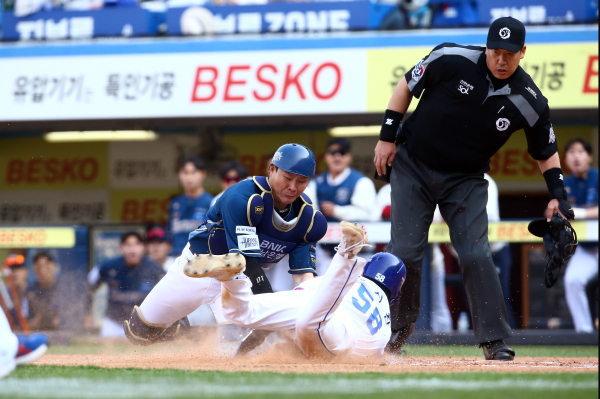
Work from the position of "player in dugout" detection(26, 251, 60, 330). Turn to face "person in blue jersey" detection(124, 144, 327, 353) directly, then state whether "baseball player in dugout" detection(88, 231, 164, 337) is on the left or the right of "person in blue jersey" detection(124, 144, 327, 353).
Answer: left

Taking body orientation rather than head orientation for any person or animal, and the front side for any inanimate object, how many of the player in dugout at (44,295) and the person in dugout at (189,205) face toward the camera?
2

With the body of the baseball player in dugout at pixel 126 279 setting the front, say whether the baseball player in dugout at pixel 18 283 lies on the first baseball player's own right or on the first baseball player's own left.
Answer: on the first baseball player's own right

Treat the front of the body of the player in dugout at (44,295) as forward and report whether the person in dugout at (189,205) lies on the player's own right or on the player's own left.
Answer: on the player's own left

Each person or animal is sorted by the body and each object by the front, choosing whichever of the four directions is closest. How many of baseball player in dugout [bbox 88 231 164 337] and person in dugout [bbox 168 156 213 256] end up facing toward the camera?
2

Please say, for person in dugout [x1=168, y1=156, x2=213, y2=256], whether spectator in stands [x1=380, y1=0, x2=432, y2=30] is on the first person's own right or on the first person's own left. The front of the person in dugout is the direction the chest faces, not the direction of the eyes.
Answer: on the first person's own left

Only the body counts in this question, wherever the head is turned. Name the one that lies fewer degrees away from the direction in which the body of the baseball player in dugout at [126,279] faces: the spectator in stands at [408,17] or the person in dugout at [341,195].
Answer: the person in dugout

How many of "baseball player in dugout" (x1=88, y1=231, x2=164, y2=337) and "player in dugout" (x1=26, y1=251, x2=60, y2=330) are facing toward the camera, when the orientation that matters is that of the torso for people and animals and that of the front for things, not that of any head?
2
